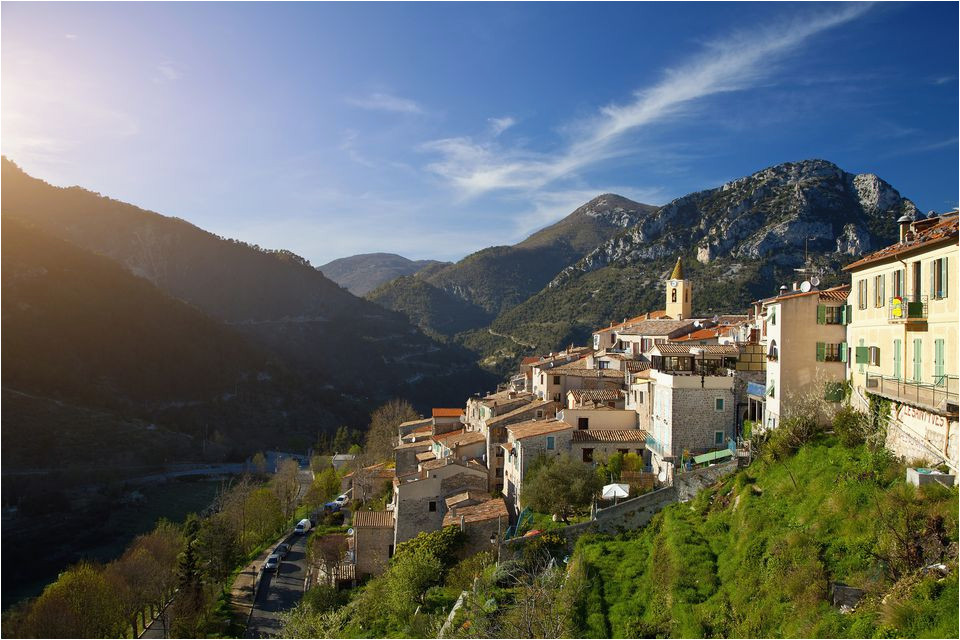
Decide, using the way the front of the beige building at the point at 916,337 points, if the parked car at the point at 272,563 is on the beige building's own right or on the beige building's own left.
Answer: on the beige building's own right

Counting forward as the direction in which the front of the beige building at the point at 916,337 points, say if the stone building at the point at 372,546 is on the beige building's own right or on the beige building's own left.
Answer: on the beige building's own right

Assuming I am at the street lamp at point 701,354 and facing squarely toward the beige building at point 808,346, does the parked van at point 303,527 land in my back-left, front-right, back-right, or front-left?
back-right

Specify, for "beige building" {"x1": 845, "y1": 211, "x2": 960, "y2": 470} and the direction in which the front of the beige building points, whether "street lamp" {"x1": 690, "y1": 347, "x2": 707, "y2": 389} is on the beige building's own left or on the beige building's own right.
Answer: on the beige building's own right

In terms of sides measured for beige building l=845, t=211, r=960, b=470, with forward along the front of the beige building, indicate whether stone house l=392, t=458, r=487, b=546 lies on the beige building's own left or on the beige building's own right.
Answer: on the beige building's own right

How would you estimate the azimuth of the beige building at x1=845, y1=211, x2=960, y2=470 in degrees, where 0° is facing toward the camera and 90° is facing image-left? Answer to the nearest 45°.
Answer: approximately 45°

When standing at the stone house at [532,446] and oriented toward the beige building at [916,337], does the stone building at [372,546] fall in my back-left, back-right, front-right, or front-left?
back-right

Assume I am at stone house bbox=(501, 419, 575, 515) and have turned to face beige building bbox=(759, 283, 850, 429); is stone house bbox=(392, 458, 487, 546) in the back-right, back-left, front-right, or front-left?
back-right
